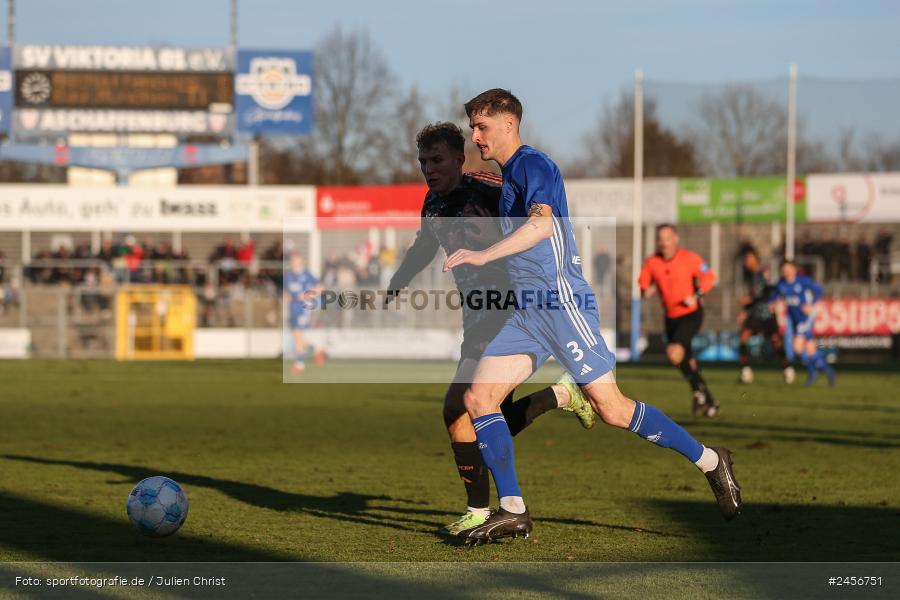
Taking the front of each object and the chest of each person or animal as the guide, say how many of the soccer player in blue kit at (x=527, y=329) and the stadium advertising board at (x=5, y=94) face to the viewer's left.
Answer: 1

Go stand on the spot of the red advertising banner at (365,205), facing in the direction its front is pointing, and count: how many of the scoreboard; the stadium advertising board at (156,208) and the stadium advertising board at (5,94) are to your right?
3

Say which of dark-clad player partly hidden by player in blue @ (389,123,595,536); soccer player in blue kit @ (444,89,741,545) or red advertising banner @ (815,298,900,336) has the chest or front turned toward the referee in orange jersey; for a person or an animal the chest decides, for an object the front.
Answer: the red advertising banner

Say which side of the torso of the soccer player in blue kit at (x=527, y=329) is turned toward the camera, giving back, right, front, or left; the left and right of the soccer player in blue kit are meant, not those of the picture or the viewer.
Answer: left

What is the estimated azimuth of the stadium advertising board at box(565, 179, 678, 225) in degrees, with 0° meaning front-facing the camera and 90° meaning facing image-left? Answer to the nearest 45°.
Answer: approximately 0°

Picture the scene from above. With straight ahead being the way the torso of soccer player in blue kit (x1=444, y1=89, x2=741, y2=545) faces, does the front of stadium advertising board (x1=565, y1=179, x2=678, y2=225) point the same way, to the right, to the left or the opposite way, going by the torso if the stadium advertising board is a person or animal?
to the left

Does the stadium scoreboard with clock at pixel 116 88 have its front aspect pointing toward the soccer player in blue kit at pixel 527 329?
yes

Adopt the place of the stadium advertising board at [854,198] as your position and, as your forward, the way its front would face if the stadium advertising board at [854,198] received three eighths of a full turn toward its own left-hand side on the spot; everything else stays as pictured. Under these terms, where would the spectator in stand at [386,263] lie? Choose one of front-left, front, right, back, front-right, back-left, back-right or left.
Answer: back-left
